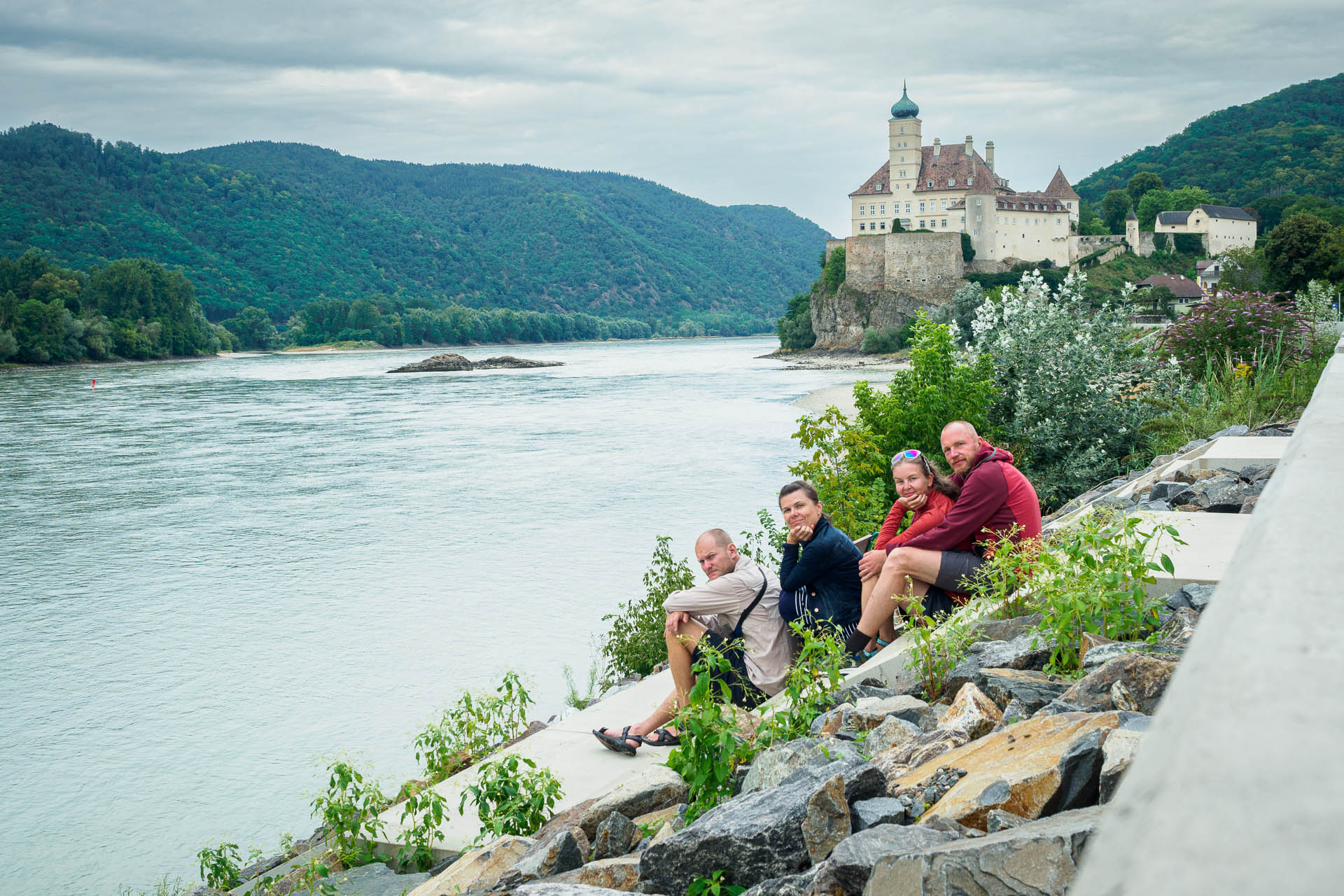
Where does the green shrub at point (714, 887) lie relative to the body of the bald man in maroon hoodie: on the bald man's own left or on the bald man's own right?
on the bald man's own left

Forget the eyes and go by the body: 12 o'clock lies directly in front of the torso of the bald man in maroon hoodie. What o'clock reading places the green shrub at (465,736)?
The green shrub is roughly at 12 o'clock from the bald man in maroon hoodie.

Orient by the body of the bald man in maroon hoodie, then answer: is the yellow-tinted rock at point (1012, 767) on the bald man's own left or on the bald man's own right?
on the bald man's own left

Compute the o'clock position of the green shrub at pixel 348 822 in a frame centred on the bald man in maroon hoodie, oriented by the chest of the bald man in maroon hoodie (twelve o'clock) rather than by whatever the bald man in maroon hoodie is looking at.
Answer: The green shrub is roughly at 11 o'clock from the bald man in maroon hoodie.

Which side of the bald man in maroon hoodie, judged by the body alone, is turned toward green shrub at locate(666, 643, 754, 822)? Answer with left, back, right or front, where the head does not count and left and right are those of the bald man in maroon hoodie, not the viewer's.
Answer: left

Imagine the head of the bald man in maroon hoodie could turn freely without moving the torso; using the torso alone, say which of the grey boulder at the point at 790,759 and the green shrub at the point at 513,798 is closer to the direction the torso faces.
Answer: the green shrub

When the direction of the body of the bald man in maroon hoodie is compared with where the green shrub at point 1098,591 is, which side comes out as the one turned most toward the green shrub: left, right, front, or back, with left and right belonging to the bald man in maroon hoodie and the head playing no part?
left

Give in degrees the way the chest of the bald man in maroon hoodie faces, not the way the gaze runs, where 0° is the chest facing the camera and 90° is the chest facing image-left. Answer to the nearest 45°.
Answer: approximately 90°

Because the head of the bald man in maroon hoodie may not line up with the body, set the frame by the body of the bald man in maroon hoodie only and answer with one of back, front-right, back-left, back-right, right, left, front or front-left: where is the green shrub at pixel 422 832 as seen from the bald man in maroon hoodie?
front-left
